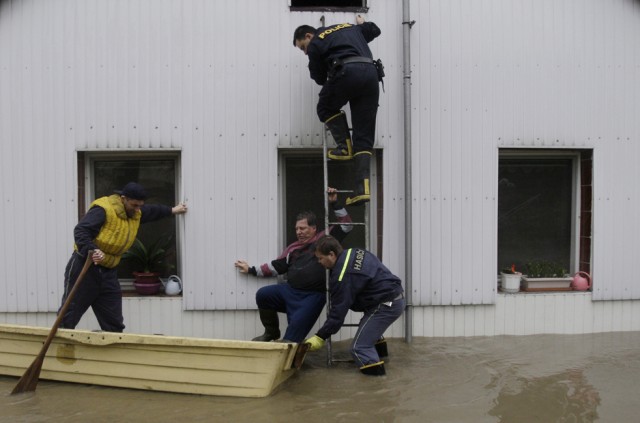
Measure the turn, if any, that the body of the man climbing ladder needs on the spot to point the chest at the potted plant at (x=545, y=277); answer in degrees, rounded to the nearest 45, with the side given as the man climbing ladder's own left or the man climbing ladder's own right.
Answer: approximately 90° to the man climbing ladder's own right

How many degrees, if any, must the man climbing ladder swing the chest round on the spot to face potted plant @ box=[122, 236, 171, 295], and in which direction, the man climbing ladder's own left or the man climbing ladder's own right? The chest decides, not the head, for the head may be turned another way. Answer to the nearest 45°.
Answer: approximately 45° to the man climbing ladder's own left

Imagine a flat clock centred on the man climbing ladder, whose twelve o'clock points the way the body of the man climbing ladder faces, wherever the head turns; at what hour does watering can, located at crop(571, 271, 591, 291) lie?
The watering can is roughly at 4 o'clock from the man climbing ladder.

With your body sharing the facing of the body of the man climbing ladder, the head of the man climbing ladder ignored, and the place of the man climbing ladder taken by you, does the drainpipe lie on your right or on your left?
on your right

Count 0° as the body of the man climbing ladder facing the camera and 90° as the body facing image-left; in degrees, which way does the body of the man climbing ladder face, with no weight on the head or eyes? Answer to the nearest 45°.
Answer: approximately 135°
